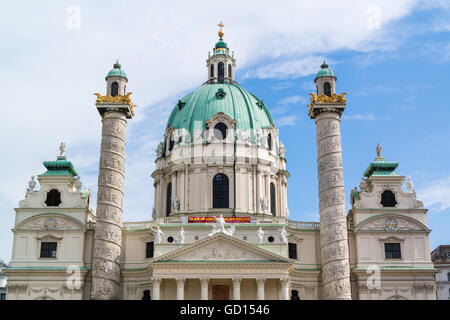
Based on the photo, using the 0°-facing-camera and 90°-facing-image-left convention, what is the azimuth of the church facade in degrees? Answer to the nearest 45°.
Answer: approximately 0°
